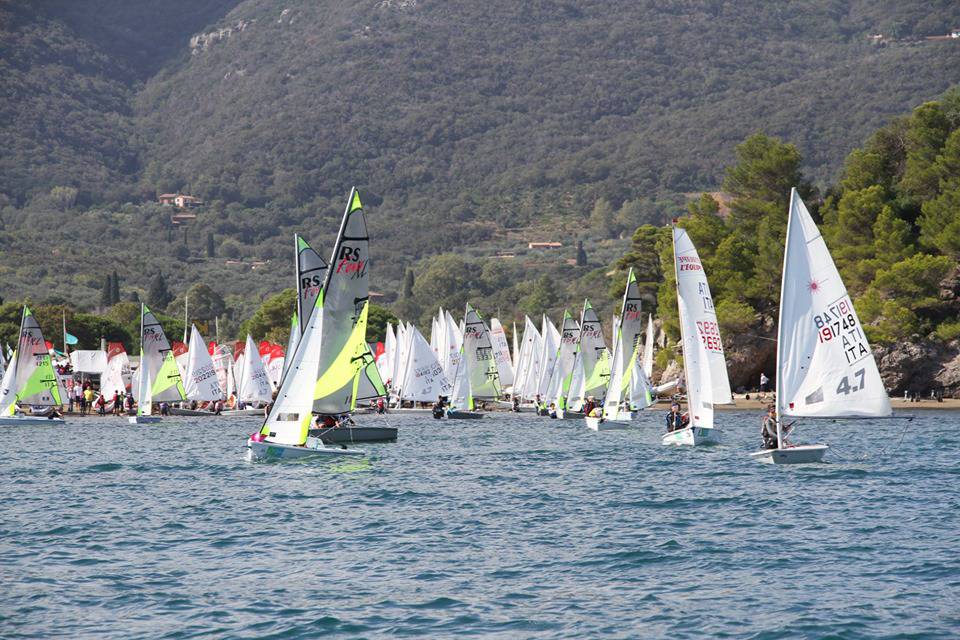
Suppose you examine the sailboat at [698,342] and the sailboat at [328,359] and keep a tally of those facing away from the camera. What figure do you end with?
0

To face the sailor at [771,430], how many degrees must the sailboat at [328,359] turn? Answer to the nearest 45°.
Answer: approximately 135° to its left

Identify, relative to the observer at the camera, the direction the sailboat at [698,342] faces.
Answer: facing the viewer and to the left of the viewer

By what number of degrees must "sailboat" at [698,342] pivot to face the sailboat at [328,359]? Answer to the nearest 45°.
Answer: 0° — it already faces it

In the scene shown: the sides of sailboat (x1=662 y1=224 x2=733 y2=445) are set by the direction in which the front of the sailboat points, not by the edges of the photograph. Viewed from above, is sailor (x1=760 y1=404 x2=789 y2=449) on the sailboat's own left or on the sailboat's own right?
on the sailboat's own left

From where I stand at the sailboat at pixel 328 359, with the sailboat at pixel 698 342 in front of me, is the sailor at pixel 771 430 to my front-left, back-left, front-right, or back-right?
front-right
